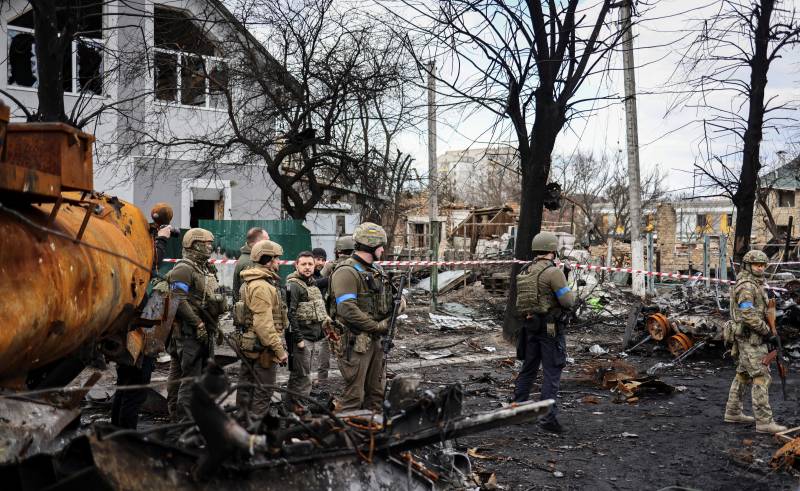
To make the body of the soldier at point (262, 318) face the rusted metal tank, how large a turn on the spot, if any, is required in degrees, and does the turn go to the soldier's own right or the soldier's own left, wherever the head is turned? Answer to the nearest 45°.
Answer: approximately 90° to the soldier's own right

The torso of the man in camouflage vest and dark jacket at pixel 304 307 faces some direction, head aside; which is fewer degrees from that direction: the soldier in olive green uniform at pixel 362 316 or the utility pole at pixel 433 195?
the soldier in olive green uniform

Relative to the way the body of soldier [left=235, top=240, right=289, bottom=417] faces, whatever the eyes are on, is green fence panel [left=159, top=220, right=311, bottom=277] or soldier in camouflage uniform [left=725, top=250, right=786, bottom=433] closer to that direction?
the soldier in camouflage uniform
